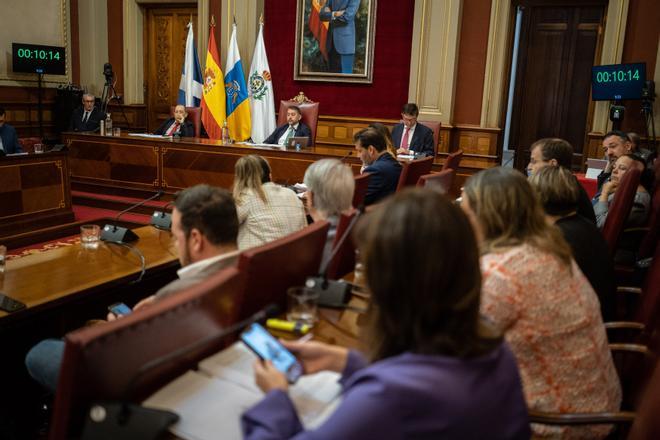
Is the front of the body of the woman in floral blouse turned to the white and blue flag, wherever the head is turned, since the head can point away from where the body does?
yes

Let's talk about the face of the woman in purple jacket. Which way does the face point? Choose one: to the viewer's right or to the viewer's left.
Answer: to the viewer's left

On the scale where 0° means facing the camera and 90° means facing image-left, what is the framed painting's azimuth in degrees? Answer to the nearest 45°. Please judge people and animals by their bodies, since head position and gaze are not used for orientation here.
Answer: approximately 0°

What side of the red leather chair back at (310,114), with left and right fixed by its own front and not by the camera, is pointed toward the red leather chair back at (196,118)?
right

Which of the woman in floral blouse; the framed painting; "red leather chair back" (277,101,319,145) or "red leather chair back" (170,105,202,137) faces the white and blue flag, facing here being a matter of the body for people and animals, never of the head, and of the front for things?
the woman in floral blouse

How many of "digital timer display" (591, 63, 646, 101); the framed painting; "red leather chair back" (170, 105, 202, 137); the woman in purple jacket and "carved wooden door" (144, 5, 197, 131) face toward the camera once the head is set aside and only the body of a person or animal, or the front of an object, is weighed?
4

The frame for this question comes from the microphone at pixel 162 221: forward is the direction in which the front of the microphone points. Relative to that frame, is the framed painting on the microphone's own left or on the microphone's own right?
on the microphone's own left

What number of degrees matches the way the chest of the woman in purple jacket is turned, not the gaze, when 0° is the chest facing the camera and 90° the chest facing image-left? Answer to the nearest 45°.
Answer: approximately 135°

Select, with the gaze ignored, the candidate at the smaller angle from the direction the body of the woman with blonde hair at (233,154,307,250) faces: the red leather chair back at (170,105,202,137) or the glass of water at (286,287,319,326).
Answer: the red leather chair back

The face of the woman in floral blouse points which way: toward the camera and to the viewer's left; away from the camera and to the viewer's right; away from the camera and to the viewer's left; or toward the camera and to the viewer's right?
away from the camera and to the viewer's left

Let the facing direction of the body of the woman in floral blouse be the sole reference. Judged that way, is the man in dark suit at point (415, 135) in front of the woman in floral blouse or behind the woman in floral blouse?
in front

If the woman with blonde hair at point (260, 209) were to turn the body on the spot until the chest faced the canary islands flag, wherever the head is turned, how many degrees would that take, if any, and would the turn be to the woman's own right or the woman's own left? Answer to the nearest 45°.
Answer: approximately 45° to the woman's own right

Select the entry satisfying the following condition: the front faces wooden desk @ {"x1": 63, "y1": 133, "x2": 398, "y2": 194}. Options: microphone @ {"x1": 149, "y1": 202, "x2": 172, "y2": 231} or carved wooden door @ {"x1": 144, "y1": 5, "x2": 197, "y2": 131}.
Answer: the carved wooden door

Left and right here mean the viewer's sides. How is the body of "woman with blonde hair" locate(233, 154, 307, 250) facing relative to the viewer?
facing away from the viewer and to the left of the viewer

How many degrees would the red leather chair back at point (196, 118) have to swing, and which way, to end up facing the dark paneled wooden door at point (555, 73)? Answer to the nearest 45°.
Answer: approximately 90° to its left
